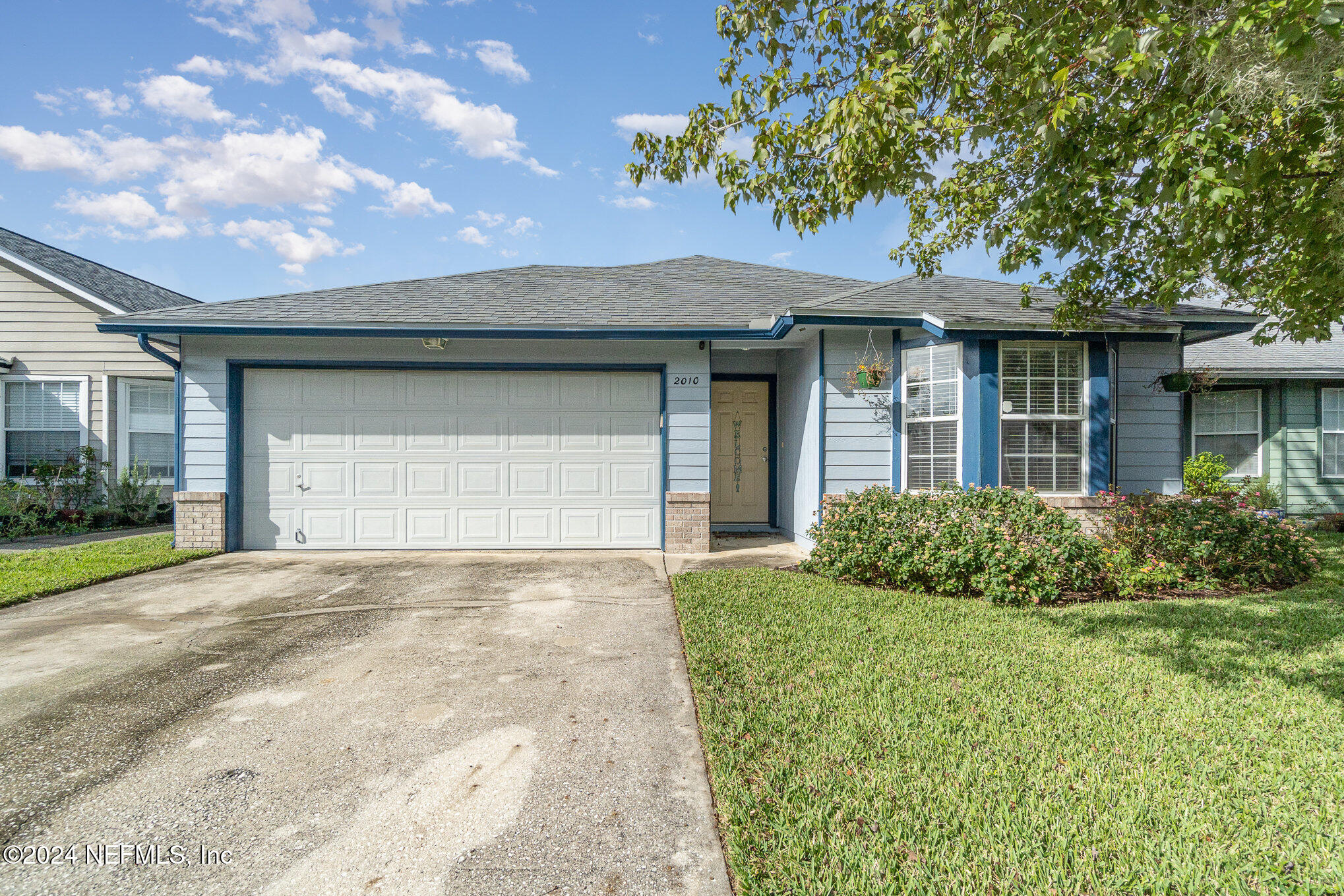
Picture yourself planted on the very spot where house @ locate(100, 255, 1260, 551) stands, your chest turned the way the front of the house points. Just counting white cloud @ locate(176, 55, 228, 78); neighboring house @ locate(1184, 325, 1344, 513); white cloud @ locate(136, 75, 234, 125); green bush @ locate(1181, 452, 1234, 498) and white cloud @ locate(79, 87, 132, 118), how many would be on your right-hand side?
3

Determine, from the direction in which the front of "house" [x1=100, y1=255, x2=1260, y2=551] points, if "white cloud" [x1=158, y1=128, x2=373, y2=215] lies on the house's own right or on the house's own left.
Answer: on the house's own right

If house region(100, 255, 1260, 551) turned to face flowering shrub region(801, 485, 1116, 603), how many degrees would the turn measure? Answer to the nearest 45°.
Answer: approximately 45° to its left

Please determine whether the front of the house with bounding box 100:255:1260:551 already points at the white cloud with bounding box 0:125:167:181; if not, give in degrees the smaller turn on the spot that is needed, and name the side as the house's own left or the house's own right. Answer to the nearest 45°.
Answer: approximately 135° to the house's own right

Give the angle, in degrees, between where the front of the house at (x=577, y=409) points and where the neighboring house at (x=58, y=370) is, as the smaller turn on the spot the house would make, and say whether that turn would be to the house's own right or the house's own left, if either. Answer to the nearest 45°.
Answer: approximately 90° to the house's own right

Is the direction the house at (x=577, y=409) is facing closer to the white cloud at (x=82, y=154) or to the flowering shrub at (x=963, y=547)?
the flowering shrub

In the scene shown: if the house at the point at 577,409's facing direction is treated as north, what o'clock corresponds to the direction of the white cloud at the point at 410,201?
The white cloud is roughly at 5 o'clock from the house.

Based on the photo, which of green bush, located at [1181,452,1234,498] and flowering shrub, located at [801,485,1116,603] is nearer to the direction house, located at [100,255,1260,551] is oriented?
the flowering shrub

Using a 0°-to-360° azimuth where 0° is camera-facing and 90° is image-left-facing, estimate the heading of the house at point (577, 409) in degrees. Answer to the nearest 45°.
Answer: approximately 0°
